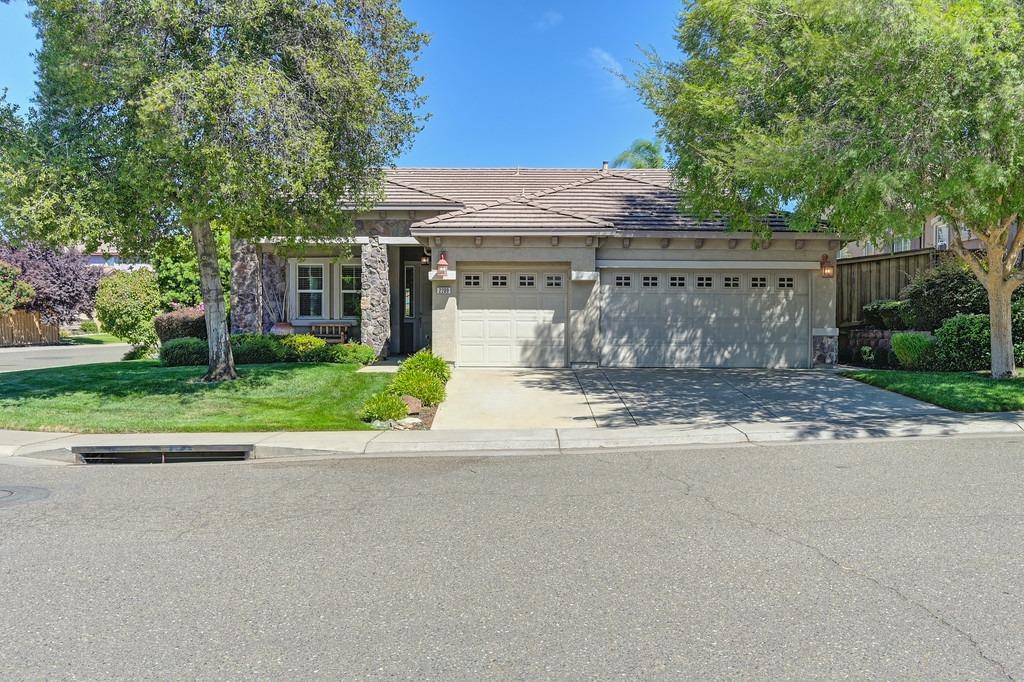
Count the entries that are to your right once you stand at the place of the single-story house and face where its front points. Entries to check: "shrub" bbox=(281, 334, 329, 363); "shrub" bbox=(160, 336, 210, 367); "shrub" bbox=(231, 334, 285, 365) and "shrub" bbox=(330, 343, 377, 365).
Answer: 4

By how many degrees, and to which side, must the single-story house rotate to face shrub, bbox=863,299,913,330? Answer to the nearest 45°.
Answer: approximately 90° to its left

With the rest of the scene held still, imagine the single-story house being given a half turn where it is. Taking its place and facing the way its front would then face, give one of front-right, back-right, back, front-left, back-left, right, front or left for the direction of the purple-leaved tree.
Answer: front-left

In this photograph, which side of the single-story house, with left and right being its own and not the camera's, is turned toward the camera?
front

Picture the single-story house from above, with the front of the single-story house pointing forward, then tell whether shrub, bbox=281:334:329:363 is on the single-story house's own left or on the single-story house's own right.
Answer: on the single-story house's own right

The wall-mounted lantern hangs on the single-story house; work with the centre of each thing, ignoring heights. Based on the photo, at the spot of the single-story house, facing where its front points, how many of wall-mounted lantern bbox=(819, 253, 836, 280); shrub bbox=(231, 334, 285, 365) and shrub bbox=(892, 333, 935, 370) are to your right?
1

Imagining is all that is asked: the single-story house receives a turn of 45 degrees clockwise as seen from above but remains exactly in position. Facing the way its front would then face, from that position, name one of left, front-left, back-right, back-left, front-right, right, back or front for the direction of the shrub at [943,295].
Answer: back-left

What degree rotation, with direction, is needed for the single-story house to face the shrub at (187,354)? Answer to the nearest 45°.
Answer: approximately 90° to its right

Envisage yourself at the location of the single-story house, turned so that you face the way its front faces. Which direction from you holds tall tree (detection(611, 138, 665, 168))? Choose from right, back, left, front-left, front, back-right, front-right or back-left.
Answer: back

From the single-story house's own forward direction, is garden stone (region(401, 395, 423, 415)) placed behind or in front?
in front

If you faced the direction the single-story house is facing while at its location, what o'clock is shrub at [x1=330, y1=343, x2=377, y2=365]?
The shrub is roughly at 1 o'clock from the single-story house.

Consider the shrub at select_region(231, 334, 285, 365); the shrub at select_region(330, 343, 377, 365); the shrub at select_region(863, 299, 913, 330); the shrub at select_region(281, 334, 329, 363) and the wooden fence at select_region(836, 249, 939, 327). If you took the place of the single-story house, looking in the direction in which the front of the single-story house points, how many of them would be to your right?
3

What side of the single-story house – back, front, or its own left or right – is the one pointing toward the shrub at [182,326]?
right

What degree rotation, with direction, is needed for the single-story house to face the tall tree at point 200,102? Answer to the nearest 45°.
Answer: approximately 45° to its right
